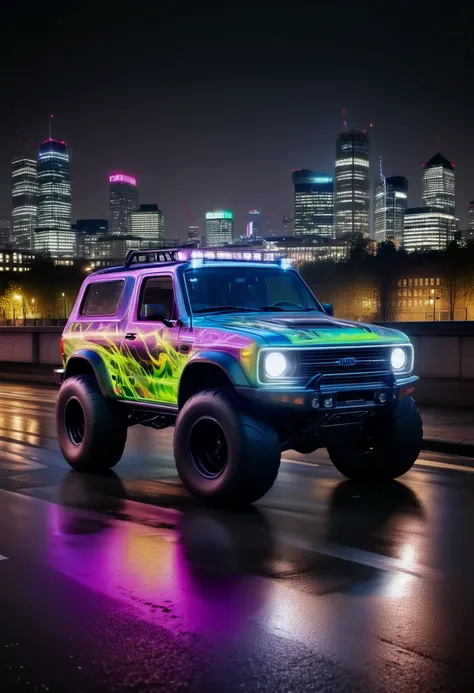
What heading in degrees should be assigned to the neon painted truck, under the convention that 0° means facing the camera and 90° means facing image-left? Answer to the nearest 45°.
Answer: approximately 315°

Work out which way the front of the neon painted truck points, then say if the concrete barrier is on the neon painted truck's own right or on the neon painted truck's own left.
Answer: on the neon painted truck's own left
